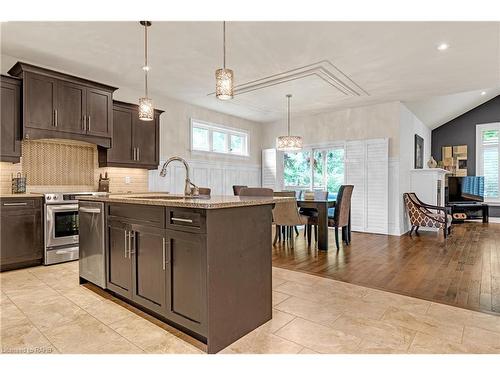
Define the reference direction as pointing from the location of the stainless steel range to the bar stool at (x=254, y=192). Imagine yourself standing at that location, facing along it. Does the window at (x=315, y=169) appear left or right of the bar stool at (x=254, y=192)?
left

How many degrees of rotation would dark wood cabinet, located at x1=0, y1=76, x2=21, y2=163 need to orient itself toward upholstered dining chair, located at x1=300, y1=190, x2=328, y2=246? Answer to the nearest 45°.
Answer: approximately 45° to its left

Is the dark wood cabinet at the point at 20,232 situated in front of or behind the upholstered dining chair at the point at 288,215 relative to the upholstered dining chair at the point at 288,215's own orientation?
behind

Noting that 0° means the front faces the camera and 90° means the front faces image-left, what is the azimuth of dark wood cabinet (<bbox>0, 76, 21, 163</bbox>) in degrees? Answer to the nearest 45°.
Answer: approximately 315°

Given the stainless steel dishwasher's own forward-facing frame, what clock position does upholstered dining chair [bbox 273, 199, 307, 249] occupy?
The upholstered dining chair is roughly at 7 o'clock from the stainless steel dishwasher.

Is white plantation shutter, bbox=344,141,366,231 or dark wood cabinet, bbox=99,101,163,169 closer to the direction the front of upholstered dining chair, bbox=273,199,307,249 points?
the white plantation shutter

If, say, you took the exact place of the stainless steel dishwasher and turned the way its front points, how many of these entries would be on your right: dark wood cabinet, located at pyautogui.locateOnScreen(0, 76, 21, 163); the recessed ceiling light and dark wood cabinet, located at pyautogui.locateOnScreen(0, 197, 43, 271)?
2
